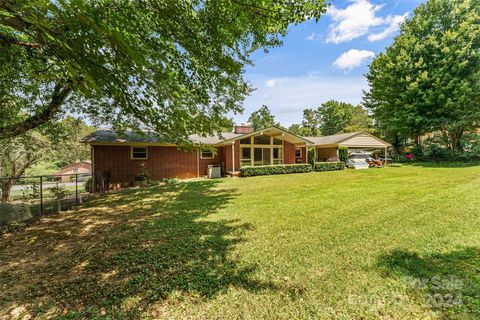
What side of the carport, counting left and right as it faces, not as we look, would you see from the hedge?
right

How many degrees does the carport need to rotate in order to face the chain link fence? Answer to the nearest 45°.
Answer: approximately 90° to its right

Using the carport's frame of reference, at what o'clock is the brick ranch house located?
The brick ranch house is roughly at 3 o'clock from the carport.

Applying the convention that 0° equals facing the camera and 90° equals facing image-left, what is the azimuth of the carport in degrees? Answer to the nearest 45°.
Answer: approximately 315°

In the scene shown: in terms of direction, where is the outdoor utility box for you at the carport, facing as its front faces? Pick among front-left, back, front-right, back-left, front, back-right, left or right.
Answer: right

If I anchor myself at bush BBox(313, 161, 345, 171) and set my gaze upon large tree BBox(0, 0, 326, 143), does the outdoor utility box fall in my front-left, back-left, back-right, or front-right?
front-right

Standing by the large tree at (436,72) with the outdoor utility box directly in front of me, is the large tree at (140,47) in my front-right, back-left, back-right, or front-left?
front-left

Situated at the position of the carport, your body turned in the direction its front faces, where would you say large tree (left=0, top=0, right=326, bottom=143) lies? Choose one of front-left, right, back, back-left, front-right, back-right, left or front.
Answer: front-right
